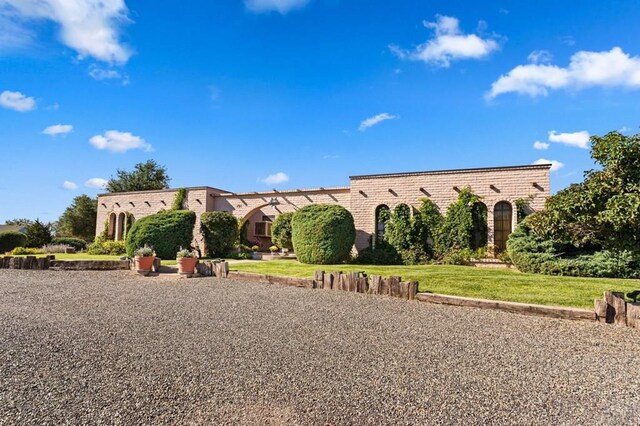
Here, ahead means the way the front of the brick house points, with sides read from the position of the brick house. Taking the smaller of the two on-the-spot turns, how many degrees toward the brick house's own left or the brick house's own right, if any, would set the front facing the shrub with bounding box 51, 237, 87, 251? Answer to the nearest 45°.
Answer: approximately 90° to the brick house's own right

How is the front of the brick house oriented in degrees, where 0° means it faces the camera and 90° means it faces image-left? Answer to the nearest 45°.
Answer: approximately 45°

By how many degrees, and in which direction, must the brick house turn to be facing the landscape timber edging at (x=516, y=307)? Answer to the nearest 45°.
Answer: approximately 45° to its left

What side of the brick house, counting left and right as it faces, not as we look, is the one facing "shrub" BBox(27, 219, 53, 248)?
right

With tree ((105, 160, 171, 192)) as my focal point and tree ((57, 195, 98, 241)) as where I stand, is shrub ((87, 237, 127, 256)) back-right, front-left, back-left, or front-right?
back-right

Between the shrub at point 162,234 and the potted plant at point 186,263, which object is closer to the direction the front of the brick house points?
the potted plant

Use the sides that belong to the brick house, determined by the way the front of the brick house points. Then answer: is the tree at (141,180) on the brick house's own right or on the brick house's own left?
on the brick house's own right
